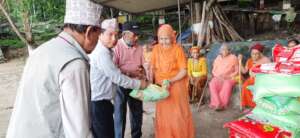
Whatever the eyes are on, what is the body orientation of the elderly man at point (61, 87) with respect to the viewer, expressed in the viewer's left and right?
facing away from the viewer and to the right of the viewer

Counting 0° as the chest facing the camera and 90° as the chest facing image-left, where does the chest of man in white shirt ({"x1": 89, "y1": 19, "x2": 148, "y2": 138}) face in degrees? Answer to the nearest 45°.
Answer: approximately 270°

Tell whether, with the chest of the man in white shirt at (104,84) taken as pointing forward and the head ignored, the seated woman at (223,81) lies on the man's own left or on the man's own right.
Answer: on the man's own left

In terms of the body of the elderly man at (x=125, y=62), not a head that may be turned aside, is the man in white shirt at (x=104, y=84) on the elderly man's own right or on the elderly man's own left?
on the elderly man's own right

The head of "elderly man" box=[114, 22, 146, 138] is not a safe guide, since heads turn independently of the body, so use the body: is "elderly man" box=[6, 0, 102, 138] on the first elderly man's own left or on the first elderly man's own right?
on the first elderly man's own right

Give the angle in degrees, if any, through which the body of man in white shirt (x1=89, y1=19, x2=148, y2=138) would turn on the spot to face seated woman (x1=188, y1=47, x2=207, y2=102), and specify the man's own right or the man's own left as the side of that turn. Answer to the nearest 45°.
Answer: approximately 45° to the man's own left

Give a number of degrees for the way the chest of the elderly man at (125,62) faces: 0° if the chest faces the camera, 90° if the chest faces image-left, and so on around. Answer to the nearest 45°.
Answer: approximately 315°

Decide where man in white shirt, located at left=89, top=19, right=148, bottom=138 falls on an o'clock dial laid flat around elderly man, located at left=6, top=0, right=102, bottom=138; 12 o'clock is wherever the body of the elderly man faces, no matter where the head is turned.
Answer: The man in white shirt is roughly at 11 o'clock from the elderly man.

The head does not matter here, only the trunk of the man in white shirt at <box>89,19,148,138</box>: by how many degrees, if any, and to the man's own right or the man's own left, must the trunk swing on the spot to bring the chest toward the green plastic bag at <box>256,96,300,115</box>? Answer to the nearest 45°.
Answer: approximately 45° to the man's own right
